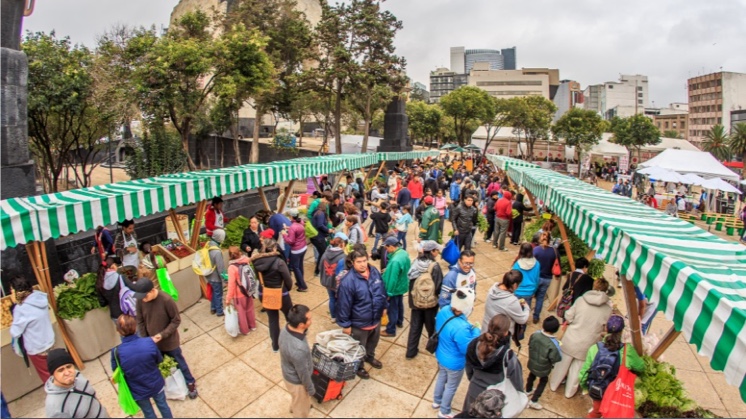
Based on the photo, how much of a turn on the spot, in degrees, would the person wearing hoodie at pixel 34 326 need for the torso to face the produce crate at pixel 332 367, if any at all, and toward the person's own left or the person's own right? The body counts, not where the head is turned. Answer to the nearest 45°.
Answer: approximately 180°

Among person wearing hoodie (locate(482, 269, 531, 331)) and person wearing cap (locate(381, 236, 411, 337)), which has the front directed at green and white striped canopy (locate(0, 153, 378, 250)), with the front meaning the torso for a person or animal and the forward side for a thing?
person wearing cap (locate(381, 236, 411, 337))

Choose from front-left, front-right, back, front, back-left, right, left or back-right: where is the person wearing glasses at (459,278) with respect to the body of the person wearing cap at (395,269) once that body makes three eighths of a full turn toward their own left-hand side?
front

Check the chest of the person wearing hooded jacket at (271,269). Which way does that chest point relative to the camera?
away from the camera

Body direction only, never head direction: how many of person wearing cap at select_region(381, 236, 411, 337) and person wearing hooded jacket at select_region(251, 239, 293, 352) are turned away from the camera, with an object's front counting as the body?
1

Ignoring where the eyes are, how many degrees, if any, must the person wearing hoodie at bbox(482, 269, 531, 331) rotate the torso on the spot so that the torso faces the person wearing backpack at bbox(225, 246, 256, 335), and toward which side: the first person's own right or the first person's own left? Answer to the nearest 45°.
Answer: approximately 135° to the first person's own left

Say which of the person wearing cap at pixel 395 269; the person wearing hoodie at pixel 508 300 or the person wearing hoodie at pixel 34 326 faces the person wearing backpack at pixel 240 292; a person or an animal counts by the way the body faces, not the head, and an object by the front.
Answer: the person wearing cap at pixel 395 269

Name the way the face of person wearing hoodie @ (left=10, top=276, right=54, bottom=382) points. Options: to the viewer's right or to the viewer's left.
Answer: to the viewer's left

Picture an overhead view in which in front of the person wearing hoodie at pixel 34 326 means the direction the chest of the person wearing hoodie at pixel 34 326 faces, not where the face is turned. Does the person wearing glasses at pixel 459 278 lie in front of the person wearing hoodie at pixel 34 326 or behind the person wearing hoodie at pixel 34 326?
behind
